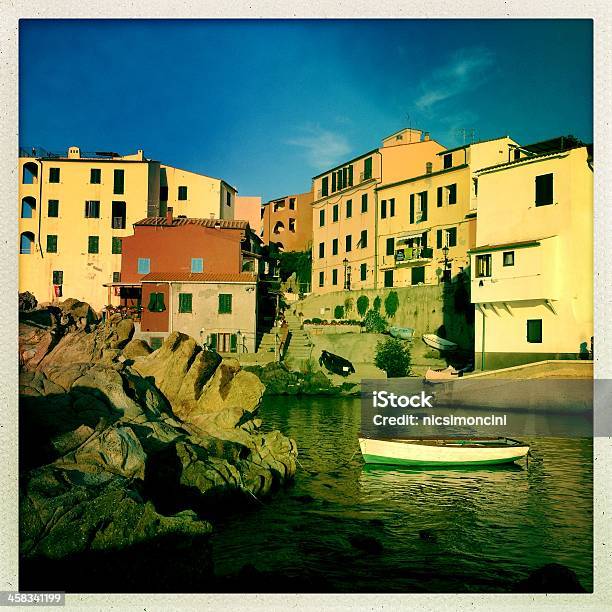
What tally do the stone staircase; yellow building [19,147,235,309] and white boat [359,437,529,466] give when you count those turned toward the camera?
2

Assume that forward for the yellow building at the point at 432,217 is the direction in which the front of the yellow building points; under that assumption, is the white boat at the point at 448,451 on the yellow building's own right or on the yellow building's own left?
on the yellow building's own left

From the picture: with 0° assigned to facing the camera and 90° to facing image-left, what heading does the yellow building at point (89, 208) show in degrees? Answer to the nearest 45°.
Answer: approximately 0°
